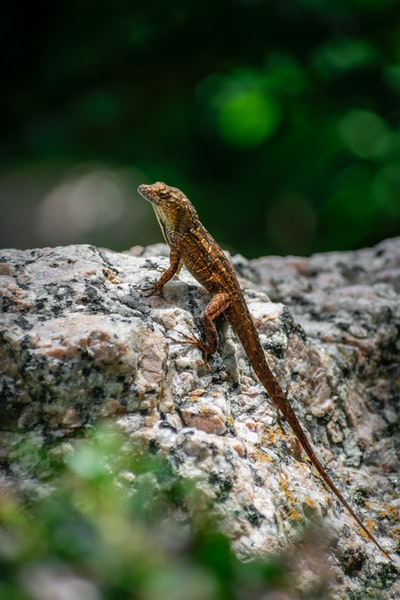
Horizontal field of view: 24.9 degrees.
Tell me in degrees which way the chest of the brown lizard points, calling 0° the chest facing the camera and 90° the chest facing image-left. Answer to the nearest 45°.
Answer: approximately 90°
